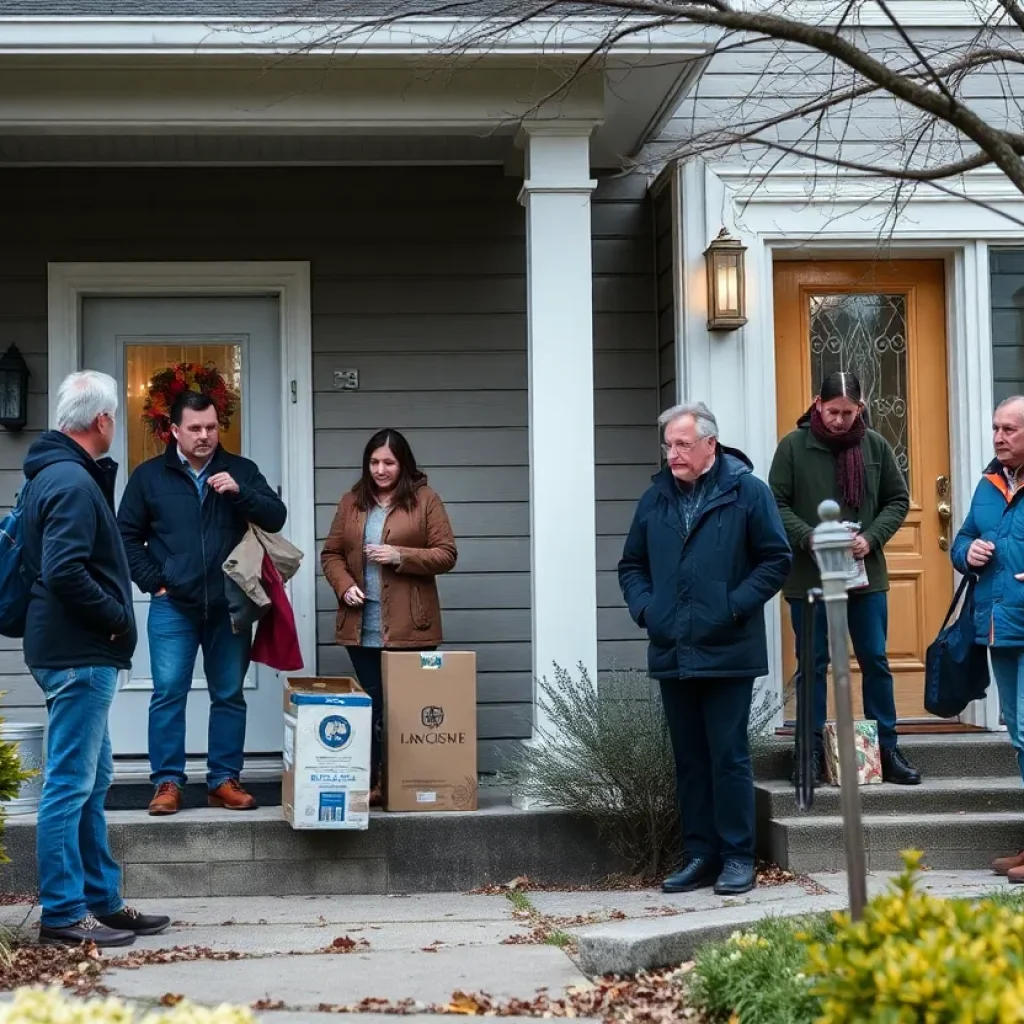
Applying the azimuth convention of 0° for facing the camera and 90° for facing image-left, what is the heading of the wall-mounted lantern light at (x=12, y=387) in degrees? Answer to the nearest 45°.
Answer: approximately 0°

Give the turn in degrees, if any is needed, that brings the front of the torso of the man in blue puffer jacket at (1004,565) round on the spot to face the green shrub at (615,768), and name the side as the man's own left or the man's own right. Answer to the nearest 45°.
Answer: approximately 45° to the man's own right

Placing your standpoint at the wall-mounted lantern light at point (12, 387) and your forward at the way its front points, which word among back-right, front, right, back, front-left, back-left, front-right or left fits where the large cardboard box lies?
front-left

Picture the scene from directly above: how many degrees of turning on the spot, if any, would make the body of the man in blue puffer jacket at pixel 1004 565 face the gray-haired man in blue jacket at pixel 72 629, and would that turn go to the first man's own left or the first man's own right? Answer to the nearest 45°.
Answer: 0° — they already face them

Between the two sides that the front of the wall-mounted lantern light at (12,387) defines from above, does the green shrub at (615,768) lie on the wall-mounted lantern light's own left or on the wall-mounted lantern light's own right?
on the wall-mounted lantern light's own left
